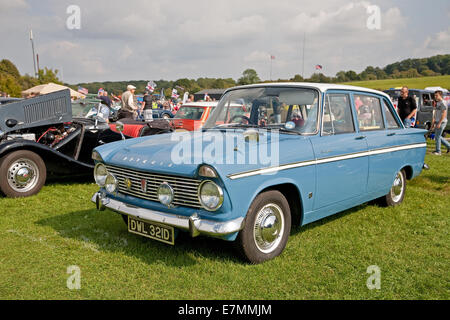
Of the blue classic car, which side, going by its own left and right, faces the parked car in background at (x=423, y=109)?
back

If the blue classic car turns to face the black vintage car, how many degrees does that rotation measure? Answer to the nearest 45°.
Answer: approximately 90° to its right

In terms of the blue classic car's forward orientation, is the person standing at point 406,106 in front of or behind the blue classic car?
behind

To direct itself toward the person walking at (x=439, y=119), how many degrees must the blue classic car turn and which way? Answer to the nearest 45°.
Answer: approximately 180°

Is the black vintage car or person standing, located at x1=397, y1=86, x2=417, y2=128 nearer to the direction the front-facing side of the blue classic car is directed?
the black vintage car

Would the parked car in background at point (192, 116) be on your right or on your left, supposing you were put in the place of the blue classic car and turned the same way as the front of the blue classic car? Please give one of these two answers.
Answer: on your right

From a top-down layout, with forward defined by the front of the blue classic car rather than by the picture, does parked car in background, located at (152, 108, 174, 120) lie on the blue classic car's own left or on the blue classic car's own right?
on the blue classic car's own right

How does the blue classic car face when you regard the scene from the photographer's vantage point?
facing the viewer and to the left of the viewer
